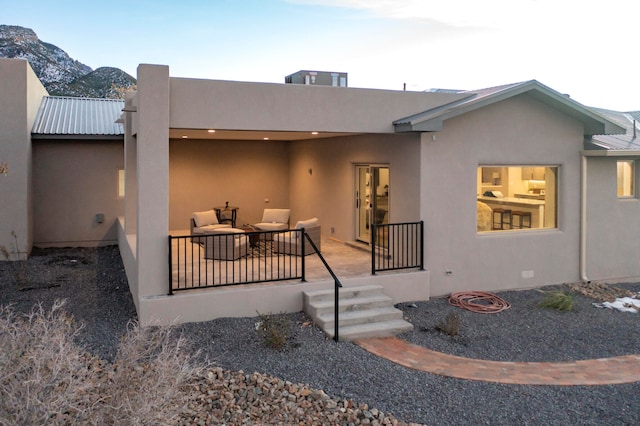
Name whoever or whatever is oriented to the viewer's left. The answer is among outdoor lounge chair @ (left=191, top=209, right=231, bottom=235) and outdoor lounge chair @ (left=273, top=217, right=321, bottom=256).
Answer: outdoor lounge chair @ (left=273, top=217, right=321, bottom=256)

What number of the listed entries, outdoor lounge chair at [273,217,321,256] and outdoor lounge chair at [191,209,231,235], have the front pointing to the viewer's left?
1

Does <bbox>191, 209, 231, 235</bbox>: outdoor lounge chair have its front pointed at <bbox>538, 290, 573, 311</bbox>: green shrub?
yes

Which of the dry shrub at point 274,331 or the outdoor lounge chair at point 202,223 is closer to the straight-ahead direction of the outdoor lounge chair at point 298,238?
the outdoor lounge chair

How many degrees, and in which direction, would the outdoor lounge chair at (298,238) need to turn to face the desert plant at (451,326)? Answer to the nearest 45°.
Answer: approximately 135° to its left

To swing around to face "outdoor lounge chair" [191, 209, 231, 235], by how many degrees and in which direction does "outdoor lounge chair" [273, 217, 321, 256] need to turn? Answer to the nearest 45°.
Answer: approximately 45° to its right

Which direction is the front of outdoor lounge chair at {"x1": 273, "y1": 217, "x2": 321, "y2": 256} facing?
to the viewer's left

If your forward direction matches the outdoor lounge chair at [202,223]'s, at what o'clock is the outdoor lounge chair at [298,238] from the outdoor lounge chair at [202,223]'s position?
the outdoor lounge chair at [298,238] is roughly at 12 o'clock from the outdoor lounge chair at [202,223].

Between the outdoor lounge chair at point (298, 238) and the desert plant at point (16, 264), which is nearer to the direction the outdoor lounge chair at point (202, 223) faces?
the outdoor lounge chair

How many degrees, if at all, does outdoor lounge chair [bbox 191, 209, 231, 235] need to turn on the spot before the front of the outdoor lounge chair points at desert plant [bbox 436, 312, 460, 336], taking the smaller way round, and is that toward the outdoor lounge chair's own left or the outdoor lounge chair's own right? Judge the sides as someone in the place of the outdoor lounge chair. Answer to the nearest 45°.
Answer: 0° — it already faces it

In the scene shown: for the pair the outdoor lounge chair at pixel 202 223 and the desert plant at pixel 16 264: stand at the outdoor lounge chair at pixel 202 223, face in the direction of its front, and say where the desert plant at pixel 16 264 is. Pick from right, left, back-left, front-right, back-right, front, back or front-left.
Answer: back-right

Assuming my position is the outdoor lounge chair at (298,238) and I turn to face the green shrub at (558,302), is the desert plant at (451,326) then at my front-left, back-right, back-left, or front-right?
front-right

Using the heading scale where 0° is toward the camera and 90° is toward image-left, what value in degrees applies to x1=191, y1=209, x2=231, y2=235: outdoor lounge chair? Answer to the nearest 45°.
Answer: approximately 315°

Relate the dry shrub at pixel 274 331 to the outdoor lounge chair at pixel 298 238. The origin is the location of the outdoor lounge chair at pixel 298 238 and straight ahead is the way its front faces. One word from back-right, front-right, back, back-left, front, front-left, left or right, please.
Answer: left
